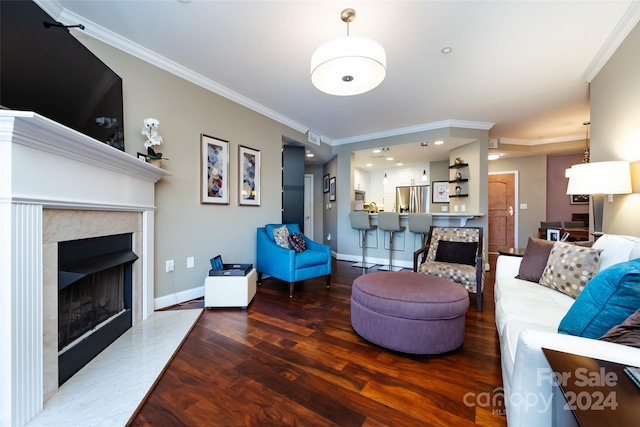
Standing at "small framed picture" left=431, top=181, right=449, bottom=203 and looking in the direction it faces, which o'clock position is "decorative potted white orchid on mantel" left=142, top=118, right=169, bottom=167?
The decorative potted white orchid on mantel is roughly at 1 o'clock from the small framed picture.

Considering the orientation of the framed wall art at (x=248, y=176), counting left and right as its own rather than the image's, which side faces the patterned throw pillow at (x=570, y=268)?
front

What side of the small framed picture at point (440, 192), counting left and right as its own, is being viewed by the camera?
front

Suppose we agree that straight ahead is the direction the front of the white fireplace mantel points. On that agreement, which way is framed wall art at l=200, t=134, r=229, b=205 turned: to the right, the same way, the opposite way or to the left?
the same way

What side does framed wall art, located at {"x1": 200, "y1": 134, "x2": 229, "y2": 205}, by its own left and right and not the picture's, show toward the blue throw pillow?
front

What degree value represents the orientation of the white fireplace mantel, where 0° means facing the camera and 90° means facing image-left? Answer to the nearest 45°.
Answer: approximately 315°

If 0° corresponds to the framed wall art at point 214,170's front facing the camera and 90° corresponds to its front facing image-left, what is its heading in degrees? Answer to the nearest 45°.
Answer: approximately 315°

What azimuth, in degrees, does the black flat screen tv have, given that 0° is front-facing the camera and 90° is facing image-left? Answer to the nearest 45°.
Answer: approximately 315°

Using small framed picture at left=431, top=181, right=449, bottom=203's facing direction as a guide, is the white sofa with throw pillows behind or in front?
in front

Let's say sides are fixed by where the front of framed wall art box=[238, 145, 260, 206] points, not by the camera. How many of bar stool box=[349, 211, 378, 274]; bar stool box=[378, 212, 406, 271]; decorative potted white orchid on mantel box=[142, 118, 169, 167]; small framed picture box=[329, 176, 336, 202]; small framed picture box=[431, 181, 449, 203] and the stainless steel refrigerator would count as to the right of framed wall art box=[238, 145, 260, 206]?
1

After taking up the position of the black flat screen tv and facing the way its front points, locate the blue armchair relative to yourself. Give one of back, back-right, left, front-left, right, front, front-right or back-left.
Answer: front-left

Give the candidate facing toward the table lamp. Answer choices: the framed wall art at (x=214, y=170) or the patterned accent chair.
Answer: the framed wall art

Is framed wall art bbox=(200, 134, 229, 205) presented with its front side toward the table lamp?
yes

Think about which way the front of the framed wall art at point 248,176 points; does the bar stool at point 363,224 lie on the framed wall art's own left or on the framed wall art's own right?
on the framed wall art's own left

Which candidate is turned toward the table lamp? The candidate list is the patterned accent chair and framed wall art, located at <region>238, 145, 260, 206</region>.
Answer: the framed wall art

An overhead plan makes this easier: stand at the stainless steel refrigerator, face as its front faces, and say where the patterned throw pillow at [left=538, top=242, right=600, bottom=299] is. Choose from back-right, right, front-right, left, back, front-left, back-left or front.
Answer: front

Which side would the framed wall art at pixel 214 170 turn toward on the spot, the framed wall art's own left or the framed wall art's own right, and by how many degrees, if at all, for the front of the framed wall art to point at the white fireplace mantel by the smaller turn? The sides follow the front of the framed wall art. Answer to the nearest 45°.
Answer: approximately 90° to the framed wall art's own right

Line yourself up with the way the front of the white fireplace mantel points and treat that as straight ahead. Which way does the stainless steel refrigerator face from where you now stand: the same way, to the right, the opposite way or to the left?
to the right

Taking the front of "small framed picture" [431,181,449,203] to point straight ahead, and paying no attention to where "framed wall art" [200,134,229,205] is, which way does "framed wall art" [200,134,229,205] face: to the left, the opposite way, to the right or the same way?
to the left

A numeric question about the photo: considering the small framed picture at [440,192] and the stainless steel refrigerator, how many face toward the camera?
2
